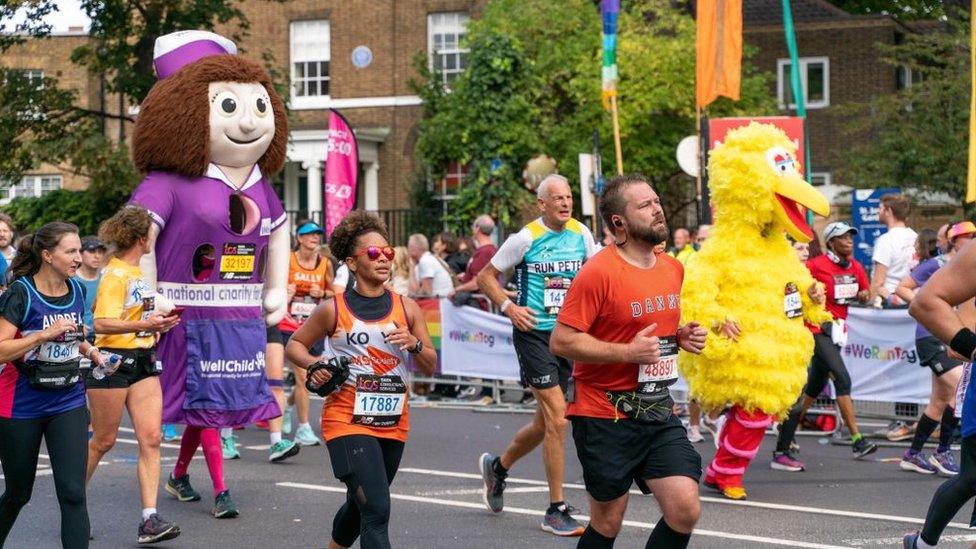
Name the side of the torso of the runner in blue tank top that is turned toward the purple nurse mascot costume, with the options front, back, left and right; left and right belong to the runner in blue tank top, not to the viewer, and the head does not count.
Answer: left

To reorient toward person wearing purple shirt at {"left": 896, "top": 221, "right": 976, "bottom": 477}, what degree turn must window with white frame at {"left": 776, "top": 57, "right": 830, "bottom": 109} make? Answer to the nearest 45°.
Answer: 0° — it already faces them

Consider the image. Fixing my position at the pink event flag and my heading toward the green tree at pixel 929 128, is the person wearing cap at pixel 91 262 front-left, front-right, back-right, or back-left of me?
back-right

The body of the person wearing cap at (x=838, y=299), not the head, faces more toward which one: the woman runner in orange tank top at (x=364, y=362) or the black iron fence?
the woman runner in orange tank top

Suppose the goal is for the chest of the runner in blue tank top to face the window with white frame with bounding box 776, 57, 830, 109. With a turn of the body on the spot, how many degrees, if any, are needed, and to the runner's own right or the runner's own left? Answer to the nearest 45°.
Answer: approximately 90° to the runner's own left

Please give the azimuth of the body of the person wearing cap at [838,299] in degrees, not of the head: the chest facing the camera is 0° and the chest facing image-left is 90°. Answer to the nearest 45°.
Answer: approximately 315°

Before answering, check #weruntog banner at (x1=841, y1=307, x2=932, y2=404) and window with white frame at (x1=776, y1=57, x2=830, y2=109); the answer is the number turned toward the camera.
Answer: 2

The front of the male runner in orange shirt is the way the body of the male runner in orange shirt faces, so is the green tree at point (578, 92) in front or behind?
behind

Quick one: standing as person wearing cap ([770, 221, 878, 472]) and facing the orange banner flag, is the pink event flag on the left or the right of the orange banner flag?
left

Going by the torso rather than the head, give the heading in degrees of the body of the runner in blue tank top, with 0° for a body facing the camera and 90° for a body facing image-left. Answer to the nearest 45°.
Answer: approximately 315°

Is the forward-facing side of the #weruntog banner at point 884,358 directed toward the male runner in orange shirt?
yes

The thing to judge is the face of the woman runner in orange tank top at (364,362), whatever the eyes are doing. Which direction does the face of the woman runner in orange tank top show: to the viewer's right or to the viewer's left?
to the viewer's right

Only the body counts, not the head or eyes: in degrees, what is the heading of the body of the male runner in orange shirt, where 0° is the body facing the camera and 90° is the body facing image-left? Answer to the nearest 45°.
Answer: approximately 315°
